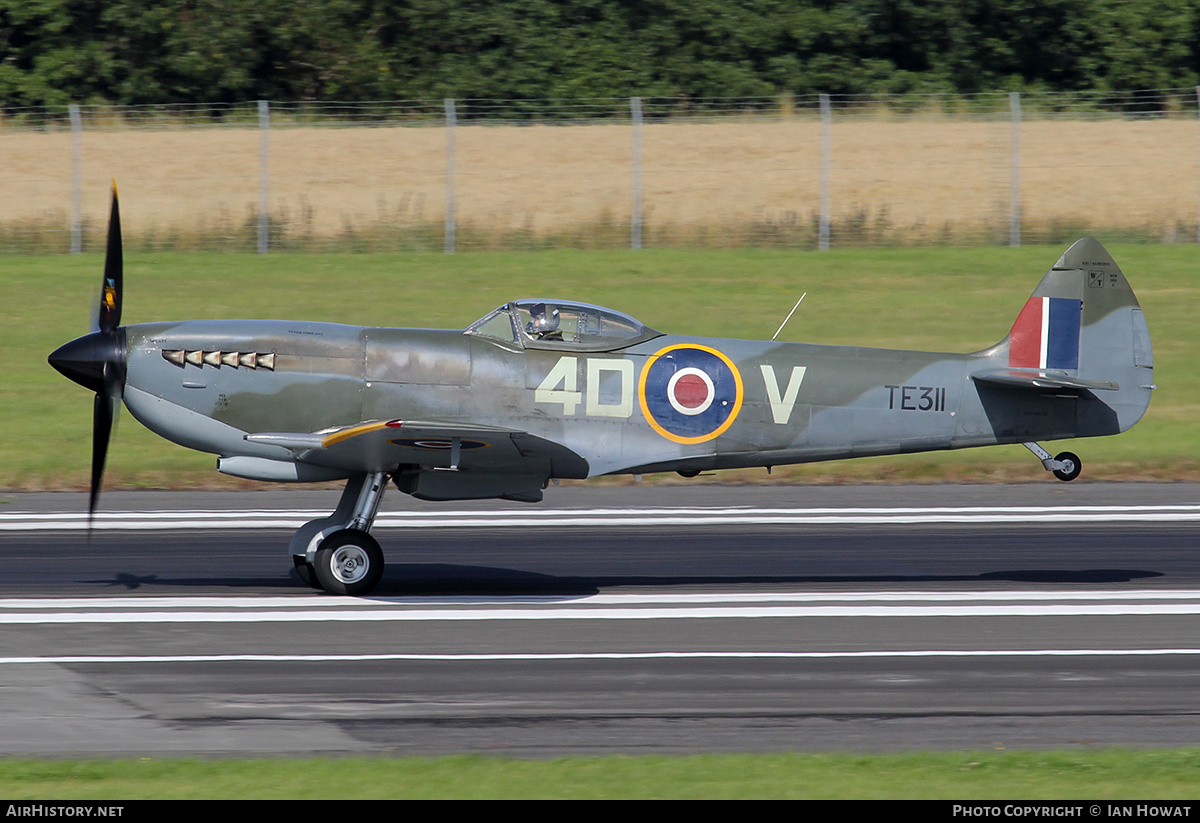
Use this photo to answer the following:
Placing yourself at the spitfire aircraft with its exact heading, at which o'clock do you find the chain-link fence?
The chain-link fence is roughly at 3 o'clock from the spitfire aircraft.

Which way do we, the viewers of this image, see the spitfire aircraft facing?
facing to the left of the viewer
